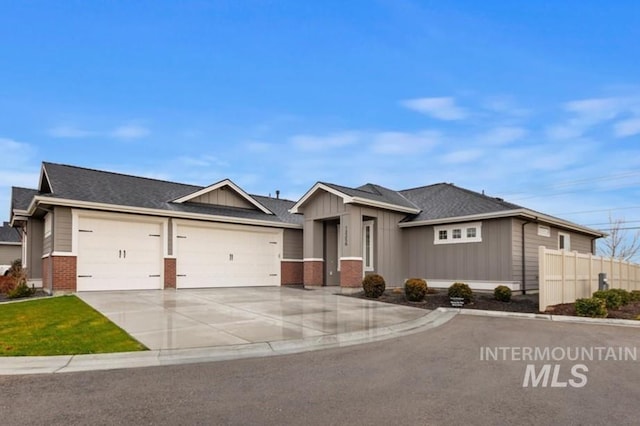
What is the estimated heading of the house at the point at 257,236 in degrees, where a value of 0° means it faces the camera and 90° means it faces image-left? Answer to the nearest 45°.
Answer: approximately 0°

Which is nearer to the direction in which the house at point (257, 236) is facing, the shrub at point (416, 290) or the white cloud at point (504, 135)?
the shrub

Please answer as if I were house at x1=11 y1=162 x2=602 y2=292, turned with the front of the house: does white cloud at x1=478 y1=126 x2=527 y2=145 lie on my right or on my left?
on my left

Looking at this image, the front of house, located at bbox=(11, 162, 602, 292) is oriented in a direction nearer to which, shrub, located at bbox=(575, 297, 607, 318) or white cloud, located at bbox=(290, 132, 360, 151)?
the shrub

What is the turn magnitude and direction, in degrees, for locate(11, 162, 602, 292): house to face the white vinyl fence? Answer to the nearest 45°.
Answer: approximately 45° to its left

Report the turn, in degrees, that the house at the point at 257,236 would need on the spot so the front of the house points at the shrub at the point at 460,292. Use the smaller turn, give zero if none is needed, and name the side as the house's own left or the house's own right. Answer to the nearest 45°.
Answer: approximately 45° to the house's own left

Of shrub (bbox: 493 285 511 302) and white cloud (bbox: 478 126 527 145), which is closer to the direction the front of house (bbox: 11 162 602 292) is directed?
the shrub

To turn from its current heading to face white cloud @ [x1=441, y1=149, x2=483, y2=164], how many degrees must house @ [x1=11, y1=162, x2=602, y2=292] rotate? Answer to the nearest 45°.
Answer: approximately 135° to its left
